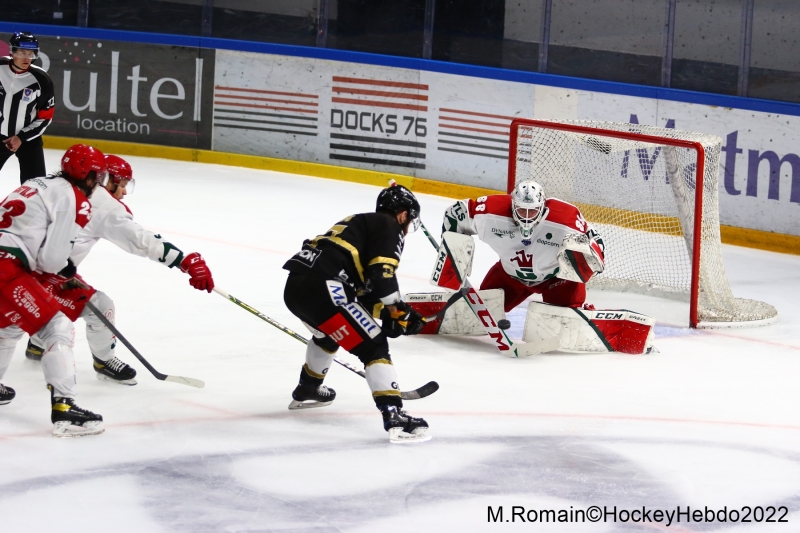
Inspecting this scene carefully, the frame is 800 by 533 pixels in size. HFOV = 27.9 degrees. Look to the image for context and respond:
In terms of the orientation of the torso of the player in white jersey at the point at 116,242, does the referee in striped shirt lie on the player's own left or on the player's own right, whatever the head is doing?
on the player's own left

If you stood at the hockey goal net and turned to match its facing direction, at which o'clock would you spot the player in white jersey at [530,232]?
The player in white jersey is roughly at 11 o'clock from the hockey goal net.

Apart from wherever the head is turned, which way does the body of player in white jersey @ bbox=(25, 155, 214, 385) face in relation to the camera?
to the viewer's right

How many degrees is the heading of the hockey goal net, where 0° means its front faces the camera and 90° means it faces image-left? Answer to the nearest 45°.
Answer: approximately 45°

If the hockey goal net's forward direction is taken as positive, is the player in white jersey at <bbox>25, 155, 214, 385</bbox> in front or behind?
in front

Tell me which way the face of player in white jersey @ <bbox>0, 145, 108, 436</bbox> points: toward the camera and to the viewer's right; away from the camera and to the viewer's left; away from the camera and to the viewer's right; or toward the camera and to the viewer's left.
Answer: away from the camera and to the viewer's right

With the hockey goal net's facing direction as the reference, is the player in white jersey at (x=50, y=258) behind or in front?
in front

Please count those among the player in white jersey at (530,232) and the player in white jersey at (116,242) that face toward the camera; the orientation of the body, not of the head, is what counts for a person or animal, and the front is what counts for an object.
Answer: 1

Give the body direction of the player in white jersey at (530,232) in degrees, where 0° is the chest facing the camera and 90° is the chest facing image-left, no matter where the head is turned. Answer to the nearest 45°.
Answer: approximately 0°

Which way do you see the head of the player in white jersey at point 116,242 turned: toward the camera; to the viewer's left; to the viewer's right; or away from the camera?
to the viewer's right

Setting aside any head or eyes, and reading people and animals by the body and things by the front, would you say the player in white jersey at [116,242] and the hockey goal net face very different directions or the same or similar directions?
very different directions
